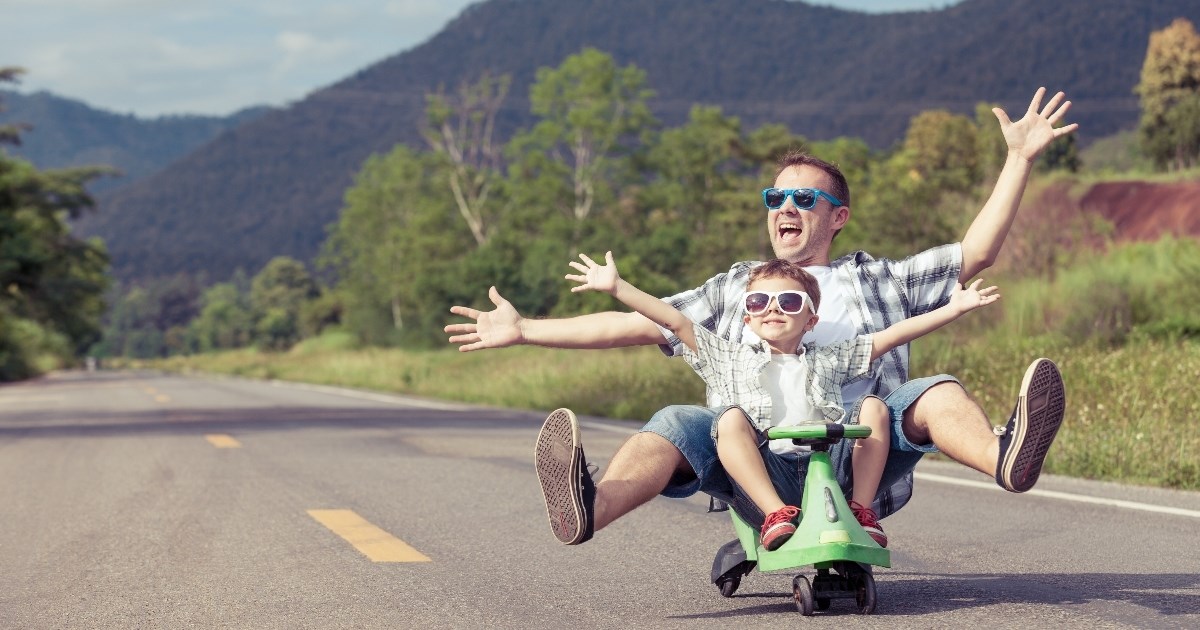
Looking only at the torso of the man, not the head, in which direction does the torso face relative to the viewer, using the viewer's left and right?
facing the viewer

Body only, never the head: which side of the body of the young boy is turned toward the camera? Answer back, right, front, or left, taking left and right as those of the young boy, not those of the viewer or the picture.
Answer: front

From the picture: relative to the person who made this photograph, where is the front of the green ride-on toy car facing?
facing the viewer and to the right of the viewer
